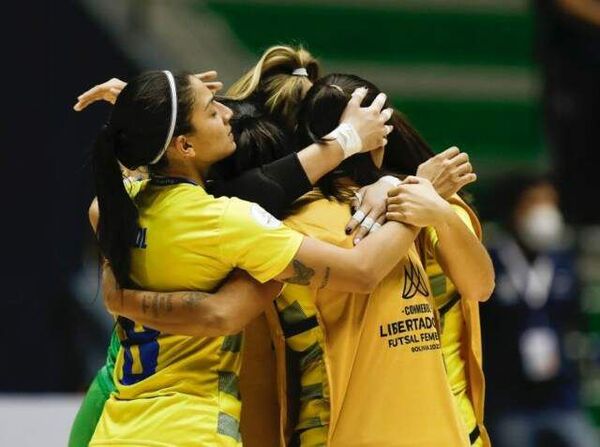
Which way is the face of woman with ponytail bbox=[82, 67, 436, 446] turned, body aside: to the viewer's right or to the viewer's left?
to the viewer's right

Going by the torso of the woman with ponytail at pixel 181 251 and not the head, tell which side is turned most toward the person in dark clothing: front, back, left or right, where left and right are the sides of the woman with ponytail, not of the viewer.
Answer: front

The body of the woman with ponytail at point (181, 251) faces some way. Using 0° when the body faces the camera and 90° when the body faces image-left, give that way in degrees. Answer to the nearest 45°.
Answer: approximately 225°

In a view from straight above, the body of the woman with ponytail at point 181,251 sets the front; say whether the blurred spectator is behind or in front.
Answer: in front
